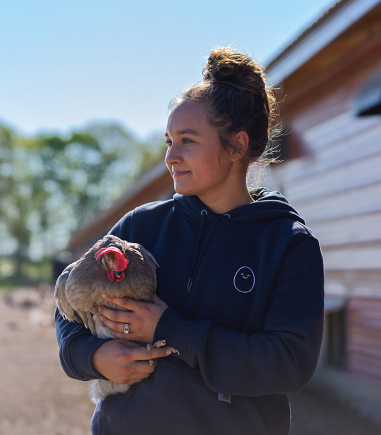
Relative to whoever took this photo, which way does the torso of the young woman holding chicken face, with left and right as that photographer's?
facing the viewer and to the left of the viewer
